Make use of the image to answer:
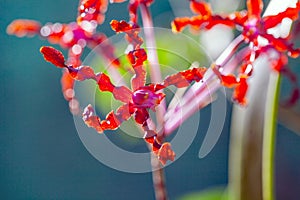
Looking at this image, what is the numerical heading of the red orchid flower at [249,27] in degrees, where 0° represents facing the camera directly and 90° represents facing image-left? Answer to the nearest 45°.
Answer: approximately 0°
